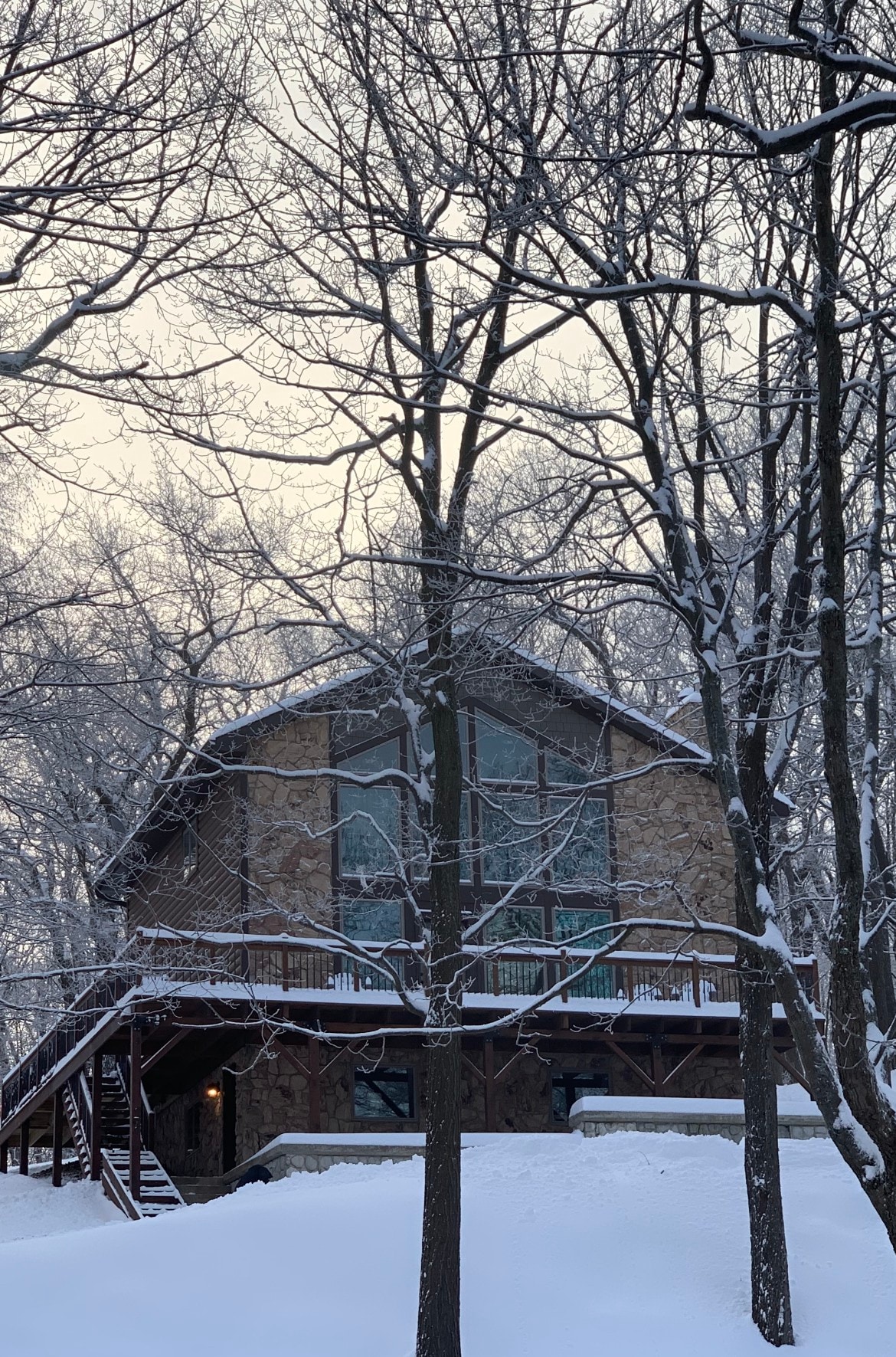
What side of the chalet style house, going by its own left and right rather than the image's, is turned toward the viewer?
front
